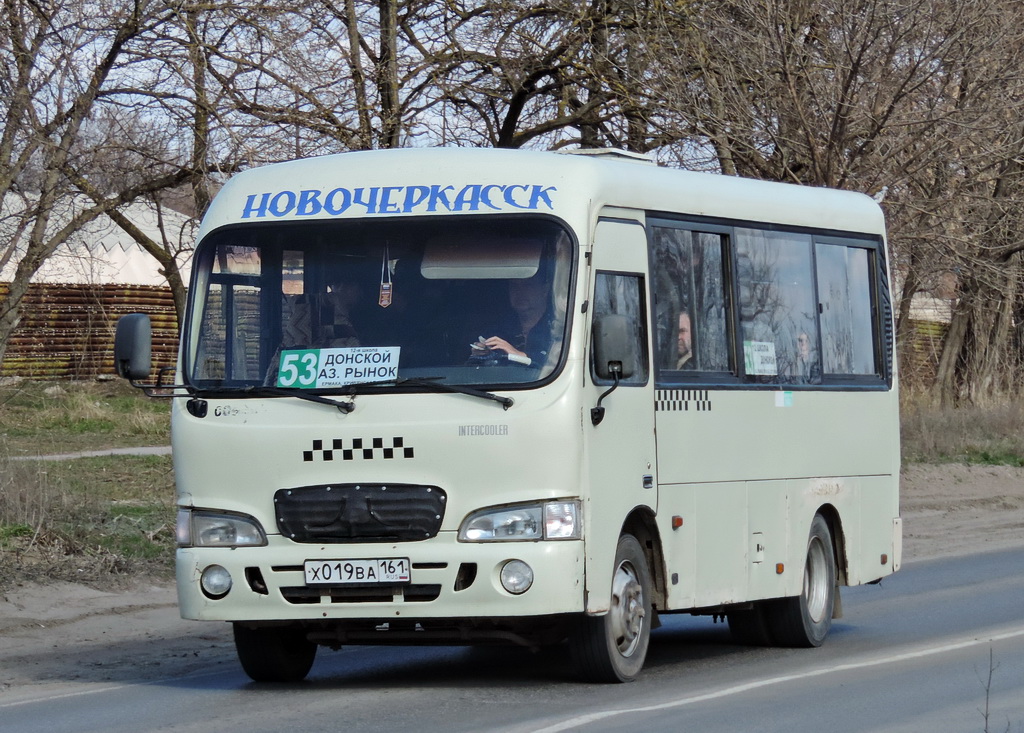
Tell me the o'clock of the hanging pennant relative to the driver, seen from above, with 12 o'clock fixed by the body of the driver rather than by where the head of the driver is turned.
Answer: The hanging pennant is roughly at 2 o'clock from the driver.

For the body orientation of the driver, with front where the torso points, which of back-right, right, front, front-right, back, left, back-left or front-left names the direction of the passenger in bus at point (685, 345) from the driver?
back

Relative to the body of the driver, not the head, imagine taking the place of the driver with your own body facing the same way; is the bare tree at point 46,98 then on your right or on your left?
on your right

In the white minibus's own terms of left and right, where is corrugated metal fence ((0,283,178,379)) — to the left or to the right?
on its right

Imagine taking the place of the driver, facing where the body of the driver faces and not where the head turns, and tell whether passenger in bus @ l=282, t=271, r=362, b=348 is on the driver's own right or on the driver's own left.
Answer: on the driver's own right

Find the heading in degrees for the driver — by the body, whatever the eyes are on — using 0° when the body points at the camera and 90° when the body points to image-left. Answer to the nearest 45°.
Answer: approximately 45°
